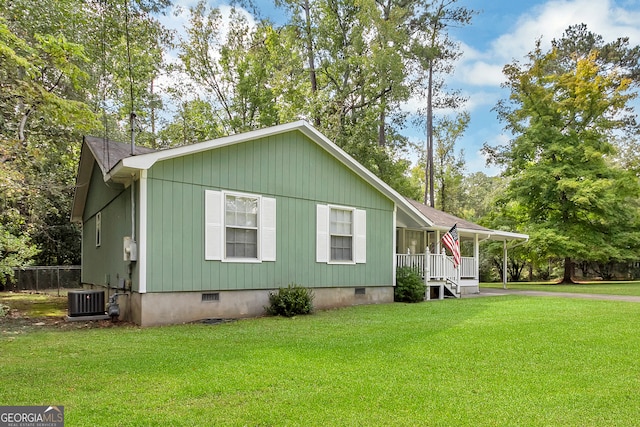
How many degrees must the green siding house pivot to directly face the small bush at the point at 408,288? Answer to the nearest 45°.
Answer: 0° — it already faces it

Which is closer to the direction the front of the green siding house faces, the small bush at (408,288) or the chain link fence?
the small bush

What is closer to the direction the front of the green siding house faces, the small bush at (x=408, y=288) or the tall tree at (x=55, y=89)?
the small bush

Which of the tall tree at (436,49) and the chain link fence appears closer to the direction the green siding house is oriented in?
the tall tree
